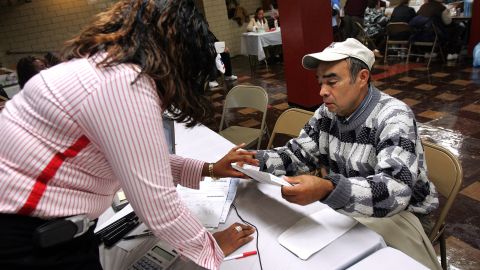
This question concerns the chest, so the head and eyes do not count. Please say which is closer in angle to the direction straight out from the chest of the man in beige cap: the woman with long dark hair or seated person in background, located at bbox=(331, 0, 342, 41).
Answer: the woman with long dark hair

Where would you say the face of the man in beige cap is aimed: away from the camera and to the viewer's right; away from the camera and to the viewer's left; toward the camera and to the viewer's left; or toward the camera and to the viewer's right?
toward the camera and to the viewer's left

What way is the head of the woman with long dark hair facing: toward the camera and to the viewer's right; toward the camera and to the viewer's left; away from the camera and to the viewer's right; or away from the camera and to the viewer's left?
away from the camera and to the viewer's right

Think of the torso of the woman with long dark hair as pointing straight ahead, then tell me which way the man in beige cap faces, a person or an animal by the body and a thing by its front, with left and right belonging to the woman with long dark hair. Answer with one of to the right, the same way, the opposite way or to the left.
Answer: the opposite way

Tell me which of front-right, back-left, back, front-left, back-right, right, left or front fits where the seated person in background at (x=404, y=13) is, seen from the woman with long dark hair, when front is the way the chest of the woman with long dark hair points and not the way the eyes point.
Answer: front-left

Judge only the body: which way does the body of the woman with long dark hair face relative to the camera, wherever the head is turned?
to the viewer's right

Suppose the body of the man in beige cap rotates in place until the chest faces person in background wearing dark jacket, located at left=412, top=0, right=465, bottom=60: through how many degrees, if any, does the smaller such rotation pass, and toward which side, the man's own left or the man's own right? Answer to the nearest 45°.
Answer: approximately 135° to the man's own right

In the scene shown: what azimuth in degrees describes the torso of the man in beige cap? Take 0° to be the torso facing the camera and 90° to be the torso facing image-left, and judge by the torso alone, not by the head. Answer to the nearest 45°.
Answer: approximately 45°
